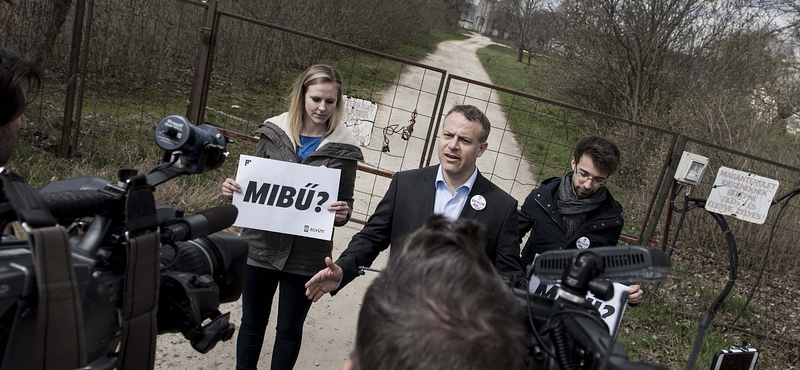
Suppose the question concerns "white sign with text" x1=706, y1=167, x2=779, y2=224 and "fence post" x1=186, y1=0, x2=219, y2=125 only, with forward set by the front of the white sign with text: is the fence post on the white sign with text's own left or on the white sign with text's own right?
on the white sign with text's own right

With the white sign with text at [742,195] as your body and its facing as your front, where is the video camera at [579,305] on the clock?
The video camera is roughly at 12 o'clock from the white sign with text.

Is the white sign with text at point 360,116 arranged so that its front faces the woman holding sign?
yes

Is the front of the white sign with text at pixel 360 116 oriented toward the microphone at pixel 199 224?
yes

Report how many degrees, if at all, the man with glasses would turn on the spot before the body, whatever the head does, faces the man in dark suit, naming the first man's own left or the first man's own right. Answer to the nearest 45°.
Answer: approximately 45° to the first man's own right

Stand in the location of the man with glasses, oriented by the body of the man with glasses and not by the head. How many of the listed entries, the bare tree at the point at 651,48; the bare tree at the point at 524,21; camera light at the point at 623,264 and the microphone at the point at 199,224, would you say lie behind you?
2

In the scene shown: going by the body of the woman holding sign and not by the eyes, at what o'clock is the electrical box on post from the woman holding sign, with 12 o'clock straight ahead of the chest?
The electrical box on post is roughly at 8 o'clock from the woman holding sign.

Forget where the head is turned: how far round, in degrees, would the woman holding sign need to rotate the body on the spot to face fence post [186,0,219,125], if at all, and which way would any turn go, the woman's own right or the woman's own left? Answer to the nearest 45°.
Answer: approximately 180°

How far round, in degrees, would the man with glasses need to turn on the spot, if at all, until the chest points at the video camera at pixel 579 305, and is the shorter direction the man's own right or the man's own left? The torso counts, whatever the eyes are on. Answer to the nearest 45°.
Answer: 0° — they already face it

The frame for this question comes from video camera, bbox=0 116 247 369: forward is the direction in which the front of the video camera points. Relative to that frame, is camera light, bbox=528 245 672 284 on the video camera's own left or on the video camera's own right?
on the video camera's own right

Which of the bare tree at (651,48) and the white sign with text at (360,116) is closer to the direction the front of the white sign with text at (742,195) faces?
the white sign with text

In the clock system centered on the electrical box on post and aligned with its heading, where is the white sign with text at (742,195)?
The white sign with text is roughly at 8 o'clock from the electrical box on post.
